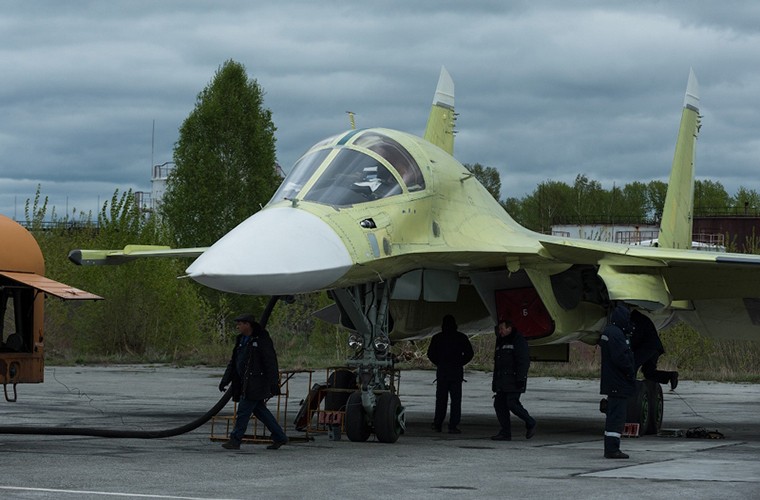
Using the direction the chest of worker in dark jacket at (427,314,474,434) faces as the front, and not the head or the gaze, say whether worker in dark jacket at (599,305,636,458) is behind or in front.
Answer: behind

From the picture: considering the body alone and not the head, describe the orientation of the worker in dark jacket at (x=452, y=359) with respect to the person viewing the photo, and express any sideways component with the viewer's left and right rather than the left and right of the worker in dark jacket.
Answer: facing away from the viewer

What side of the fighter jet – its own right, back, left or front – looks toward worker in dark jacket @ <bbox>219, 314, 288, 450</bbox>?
front

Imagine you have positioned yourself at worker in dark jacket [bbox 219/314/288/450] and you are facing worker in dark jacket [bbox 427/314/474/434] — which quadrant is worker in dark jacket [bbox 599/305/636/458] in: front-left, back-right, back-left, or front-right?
front-right

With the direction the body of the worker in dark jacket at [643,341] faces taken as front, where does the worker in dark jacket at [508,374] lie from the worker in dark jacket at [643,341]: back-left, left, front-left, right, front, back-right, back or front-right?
front-left

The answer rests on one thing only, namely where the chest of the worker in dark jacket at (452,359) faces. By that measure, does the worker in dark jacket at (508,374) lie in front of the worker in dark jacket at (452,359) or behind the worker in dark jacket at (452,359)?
behind

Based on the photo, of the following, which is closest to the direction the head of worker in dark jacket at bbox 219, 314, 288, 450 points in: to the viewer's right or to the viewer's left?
to the viewer's left

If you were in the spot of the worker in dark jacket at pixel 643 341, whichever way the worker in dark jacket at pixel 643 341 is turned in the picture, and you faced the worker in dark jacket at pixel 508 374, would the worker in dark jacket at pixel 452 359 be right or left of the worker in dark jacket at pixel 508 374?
right

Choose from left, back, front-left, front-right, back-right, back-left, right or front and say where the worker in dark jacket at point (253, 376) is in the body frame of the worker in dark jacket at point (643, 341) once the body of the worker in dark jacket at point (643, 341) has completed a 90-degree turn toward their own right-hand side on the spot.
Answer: back-left

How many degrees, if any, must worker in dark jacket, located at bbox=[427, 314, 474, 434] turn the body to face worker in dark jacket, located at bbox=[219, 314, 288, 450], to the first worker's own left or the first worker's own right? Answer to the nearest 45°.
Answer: approximately 135° to the first worker's own left

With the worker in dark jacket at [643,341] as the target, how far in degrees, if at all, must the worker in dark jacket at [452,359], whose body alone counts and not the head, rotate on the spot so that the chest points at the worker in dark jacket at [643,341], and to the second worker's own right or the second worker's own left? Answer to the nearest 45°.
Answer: approximately 90° to the second worker's own right
